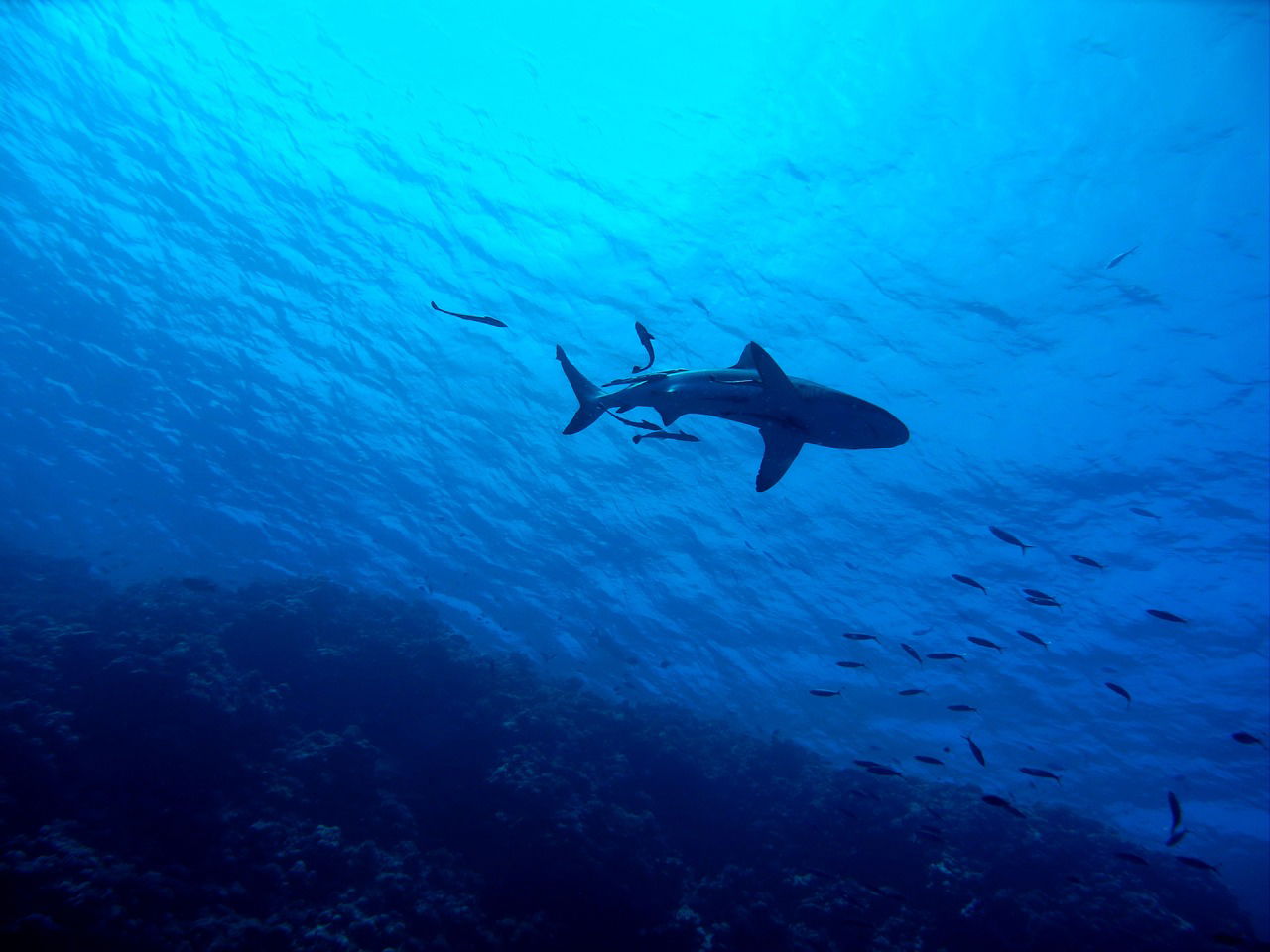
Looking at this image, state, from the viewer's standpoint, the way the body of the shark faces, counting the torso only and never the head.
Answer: to the viewer's right
